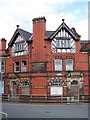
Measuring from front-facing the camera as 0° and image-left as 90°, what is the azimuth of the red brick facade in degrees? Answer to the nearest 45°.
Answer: approximately 0°
